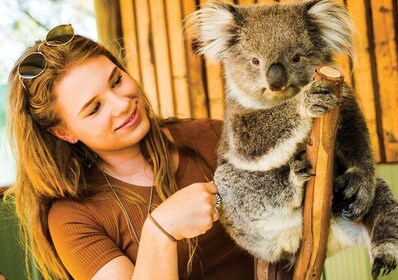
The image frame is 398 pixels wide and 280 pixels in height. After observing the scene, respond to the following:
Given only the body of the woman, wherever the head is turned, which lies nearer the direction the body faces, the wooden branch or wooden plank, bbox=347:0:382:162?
the wooden branch

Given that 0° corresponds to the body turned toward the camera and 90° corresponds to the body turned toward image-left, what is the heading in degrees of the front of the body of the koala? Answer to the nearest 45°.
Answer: approximately 315°

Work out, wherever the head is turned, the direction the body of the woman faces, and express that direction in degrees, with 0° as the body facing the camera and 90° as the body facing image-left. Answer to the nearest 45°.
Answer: approximately 315°

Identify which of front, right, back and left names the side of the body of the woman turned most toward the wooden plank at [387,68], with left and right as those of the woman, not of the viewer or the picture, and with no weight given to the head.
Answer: left

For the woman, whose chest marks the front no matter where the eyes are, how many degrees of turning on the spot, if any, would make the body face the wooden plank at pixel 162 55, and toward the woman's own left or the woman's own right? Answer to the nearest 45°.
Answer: approximately 135° to the woman's own left

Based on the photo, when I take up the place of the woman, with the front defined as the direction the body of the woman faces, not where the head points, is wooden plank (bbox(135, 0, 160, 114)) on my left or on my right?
on my left
